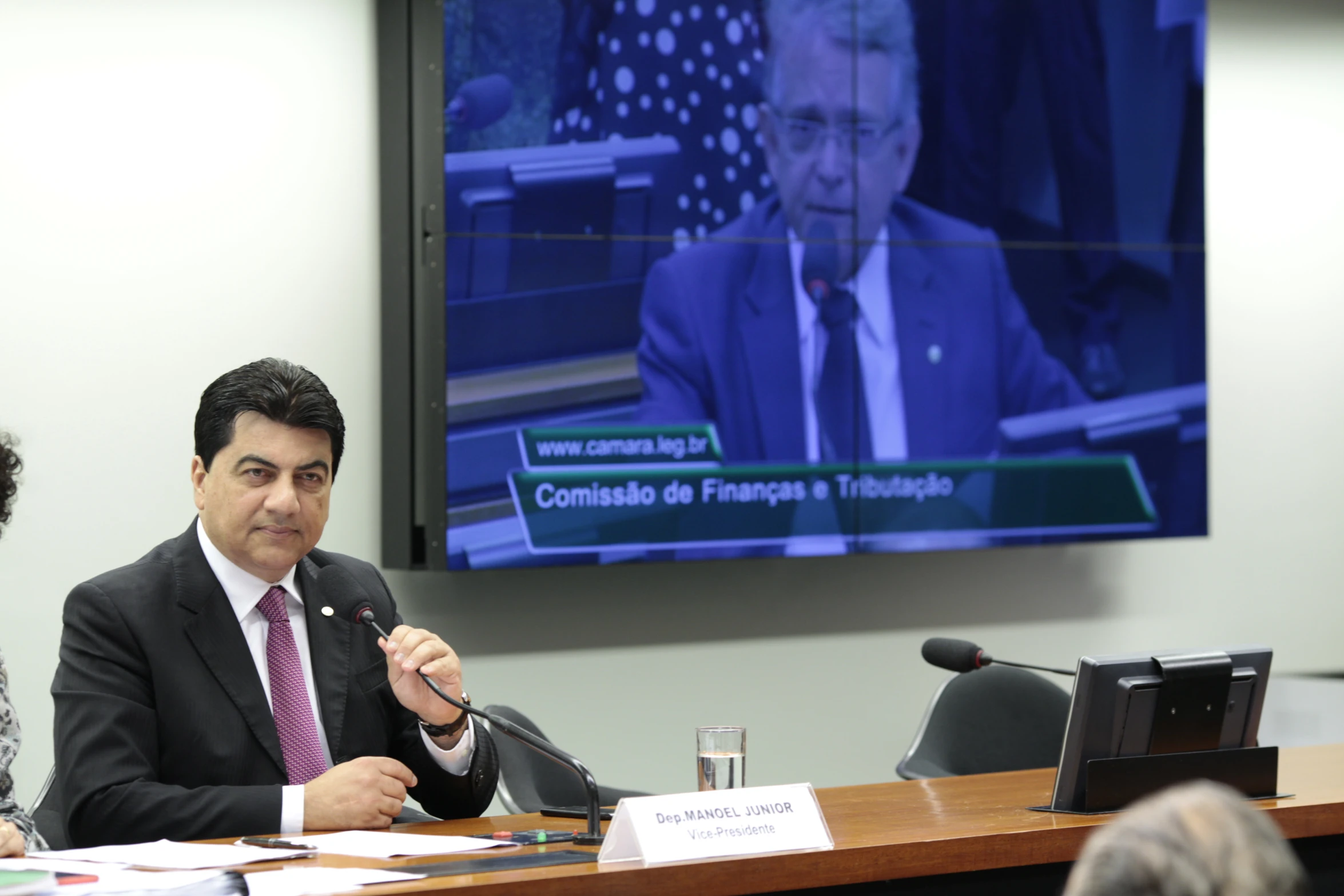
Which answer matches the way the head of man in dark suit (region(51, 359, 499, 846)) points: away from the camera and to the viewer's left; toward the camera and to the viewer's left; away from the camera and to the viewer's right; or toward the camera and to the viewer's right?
toward the camera and to the viewer's right

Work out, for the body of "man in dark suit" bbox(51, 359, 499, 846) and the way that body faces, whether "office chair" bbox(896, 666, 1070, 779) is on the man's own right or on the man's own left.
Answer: on the man's own left

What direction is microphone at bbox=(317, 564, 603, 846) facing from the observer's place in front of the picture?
facing to the left of the viewer

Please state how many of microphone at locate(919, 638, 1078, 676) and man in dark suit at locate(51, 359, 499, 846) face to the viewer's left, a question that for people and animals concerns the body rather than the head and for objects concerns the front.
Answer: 1

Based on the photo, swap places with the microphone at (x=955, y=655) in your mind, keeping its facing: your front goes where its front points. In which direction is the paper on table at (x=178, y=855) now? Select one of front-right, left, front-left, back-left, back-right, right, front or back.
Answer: front-left

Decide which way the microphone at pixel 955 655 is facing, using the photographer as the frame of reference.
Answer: facing to the left of the viewer

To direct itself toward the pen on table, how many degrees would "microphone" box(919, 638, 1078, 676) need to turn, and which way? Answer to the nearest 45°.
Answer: approximately 45° to its left

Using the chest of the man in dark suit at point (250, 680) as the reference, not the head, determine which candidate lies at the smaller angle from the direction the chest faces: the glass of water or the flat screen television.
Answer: the glass of water

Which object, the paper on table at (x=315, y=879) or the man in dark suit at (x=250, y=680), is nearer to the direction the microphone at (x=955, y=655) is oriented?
the man in dark suit

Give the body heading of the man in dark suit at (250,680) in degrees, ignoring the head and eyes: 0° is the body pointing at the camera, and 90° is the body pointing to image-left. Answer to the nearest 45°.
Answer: approximately 315°

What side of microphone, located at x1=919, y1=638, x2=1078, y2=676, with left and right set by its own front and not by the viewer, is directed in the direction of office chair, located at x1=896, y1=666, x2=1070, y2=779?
right
